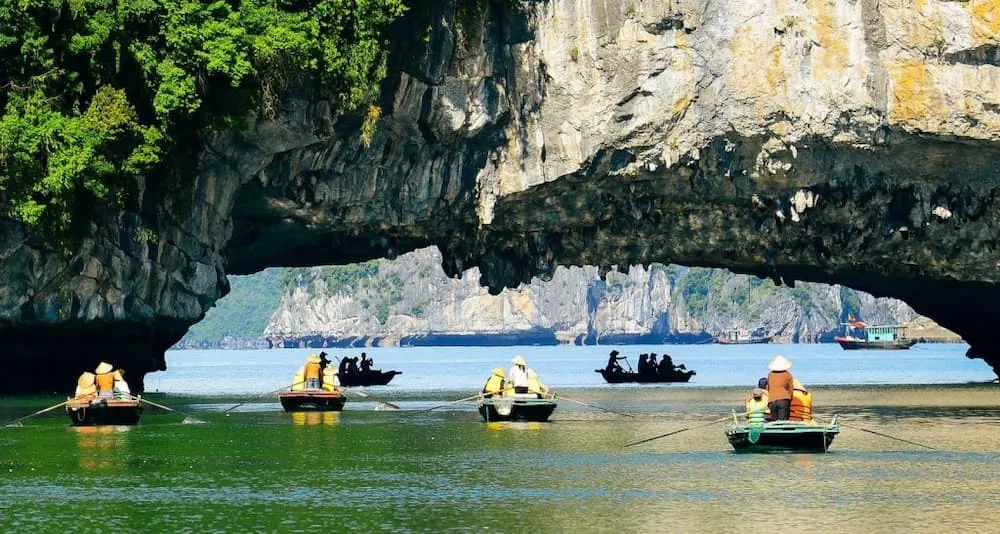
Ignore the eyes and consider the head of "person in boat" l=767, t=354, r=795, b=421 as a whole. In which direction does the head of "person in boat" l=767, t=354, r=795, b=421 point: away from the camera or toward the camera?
away from the camera

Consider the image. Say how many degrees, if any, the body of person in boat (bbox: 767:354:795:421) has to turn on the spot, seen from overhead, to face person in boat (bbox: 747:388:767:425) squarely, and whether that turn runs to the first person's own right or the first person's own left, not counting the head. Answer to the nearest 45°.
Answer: approximately 90° to the first person's own left

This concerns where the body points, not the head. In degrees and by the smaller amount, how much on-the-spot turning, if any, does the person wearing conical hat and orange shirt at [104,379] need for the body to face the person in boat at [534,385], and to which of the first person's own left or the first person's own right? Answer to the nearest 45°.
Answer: approximately 90° to the first person's own right

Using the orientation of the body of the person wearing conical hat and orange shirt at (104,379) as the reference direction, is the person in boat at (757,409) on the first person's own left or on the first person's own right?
on the first person's own right

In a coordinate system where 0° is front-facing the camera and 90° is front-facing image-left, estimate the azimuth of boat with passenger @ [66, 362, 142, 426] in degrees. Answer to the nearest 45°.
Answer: approximately 180°
